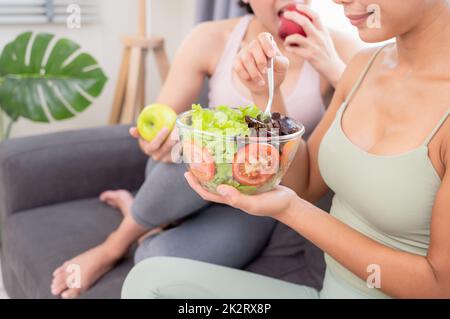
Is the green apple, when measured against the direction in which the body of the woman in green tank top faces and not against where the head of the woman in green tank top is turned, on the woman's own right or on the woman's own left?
on the woman's own right

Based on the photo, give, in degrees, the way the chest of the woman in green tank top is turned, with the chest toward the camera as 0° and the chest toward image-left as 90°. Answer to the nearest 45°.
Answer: approximately 45°

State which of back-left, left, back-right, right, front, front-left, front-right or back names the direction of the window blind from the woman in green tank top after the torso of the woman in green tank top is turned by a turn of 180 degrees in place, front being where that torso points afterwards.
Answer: left
